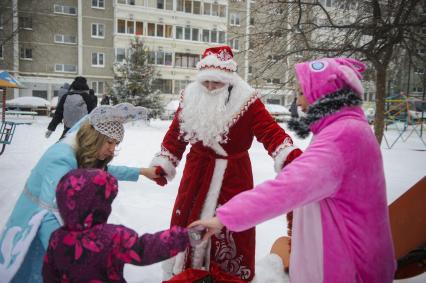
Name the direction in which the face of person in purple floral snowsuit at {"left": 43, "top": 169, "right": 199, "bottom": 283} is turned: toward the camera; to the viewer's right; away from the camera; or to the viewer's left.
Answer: away from the camera

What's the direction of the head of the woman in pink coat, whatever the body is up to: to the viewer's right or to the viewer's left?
to the viewer's left

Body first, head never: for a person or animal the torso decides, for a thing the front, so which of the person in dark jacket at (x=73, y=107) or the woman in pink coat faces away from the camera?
the person in dark jacket

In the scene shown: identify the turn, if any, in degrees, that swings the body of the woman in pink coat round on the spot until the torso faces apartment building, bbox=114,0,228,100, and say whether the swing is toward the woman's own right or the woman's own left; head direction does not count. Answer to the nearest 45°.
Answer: approximately 90° to the woman's own right

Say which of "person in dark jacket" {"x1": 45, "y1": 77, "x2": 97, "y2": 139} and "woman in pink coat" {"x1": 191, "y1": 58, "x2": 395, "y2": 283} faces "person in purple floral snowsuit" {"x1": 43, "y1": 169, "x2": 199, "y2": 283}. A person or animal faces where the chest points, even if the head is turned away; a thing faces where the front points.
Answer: the woman in pink coat

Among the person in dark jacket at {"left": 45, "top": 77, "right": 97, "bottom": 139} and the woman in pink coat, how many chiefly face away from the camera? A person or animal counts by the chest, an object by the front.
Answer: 1

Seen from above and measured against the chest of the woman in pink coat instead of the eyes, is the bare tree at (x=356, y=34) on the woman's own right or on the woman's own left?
on the woman's own right

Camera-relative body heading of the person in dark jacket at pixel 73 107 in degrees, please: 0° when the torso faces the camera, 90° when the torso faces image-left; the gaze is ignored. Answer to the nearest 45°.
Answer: approximately 180°

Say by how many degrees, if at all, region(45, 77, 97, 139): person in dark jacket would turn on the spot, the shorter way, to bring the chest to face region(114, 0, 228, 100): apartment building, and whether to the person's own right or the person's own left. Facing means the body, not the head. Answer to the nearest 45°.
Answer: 0° — they already face it

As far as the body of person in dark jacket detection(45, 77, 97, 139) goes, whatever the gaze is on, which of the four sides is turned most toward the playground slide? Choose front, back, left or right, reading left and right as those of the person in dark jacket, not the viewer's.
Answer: back

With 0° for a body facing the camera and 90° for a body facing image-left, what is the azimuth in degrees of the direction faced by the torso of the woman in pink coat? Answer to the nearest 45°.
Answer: approximately 90°
